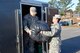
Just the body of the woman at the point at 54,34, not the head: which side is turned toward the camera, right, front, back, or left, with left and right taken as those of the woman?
left
